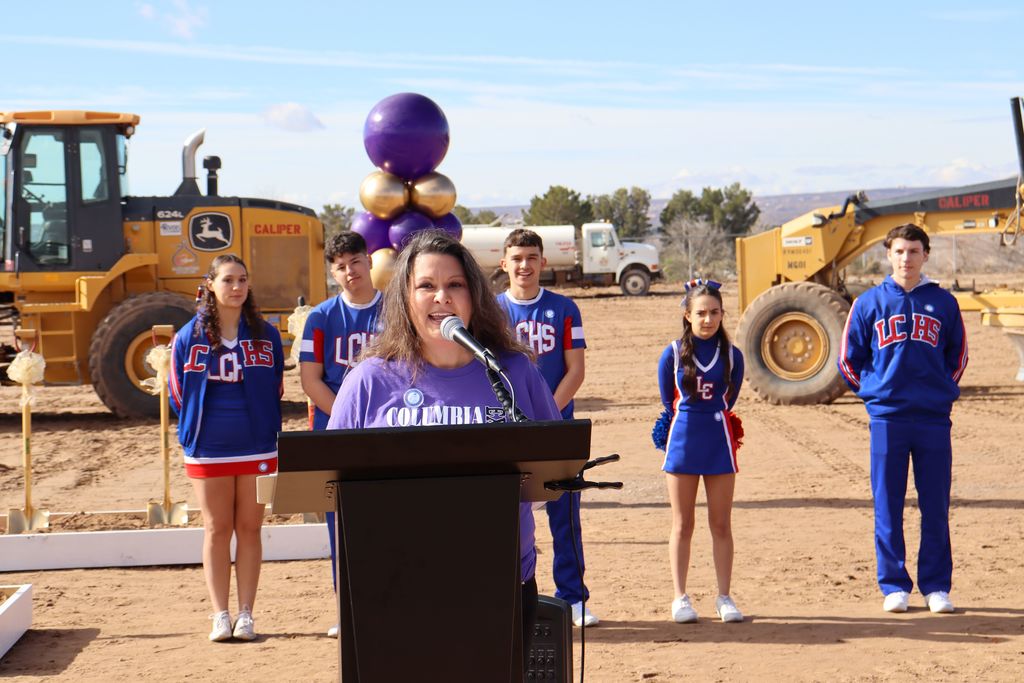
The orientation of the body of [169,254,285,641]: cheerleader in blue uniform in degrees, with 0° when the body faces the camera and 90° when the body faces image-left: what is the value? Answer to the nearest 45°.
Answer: approximately 0°

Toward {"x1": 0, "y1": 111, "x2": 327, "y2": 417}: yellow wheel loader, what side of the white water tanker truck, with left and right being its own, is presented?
right

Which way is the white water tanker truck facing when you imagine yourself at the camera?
facing to the right of the viewer

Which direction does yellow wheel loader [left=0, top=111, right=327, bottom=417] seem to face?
to the viewer's left

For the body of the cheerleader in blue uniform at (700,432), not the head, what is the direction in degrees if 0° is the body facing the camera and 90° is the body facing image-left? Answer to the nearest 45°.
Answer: approximately 0°
